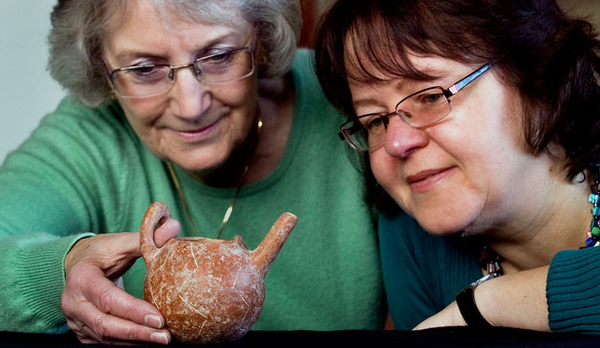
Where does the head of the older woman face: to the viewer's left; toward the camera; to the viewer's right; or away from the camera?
toward the camera

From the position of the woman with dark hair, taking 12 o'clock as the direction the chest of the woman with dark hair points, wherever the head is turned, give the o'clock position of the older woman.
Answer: The older woman is roughly at 2 o'clock from the woman with dark hair.

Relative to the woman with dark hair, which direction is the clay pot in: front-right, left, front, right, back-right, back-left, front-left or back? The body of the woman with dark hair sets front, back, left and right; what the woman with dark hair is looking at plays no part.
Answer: front

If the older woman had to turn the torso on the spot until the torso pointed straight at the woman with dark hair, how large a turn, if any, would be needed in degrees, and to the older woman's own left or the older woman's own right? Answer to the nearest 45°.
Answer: approximately 45° to the older woman's own left

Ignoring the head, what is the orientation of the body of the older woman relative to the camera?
toward the camera

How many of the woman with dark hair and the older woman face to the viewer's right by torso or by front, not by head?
0
